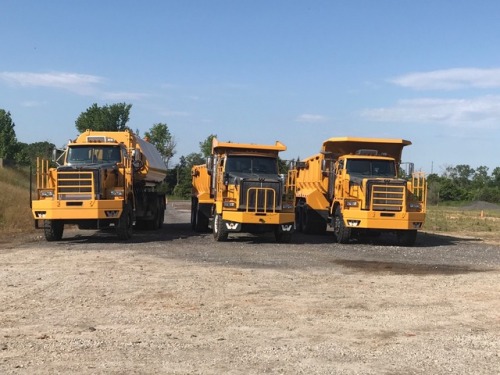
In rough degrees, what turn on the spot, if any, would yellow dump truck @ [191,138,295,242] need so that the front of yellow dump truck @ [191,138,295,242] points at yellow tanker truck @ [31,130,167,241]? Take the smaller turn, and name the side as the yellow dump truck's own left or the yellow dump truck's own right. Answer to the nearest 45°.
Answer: approximately 90° to the yellow dump truck's own right

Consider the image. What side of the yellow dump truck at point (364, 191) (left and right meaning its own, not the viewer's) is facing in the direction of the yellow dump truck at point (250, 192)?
right

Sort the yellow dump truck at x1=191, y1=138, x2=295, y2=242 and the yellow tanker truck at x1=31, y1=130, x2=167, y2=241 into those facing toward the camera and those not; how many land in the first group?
2

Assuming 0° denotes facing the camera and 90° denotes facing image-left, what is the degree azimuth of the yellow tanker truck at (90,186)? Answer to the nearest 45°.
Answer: approximately 0°

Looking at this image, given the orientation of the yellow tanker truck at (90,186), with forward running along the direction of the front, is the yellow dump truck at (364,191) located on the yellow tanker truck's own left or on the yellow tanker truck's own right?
on the yellow tanker truck's own left

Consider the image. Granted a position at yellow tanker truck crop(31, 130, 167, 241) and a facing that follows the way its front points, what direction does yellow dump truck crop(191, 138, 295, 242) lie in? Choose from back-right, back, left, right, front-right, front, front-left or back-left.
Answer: left

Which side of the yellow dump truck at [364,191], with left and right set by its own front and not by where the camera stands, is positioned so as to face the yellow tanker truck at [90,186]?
right

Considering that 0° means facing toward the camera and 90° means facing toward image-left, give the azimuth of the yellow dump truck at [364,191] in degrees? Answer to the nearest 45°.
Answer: approximately 315°

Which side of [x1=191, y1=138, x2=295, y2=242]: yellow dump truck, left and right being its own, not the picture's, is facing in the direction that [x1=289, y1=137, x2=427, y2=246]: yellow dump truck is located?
left
